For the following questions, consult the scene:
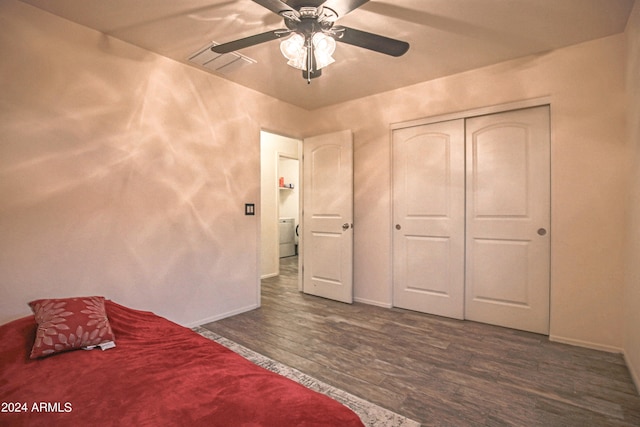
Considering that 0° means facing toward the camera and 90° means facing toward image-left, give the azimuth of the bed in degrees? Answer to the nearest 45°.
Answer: approximately 315°

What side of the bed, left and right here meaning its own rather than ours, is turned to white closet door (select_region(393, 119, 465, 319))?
left

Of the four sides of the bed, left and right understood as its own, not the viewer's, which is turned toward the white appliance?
left

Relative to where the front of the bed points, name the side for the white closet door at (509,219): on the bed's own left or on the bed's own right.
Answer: on the bed's own left

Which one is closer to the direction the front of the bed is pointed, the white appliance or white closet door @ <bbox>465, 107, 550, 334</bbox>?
the white closet door

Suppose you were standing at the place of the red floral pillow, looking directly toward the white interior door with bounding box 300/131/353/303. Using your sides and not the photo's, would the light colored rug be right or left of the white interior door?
right

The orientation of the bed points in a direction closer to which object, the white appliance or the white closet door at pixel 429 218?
the white closet door
